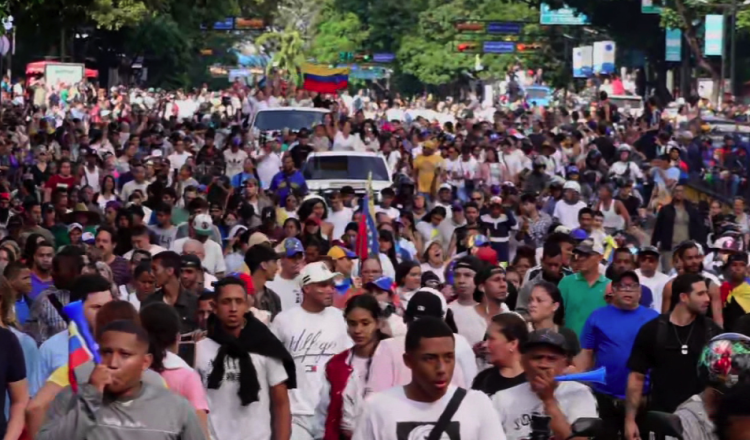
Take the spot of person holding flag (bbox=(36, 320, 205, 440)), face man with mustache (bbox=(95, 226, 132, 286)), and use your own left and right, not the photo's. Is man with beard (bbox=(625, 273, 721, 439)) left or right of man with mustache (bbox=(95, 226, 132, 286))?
right

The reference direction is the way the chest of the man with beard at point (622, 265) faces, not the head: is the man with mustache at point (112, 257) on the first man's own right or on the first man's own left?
on the first man's own right

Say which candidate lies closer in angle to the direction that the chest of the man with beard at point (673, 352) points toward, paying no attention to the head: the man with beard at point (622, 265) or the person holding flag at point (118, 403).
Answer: the person holding flag

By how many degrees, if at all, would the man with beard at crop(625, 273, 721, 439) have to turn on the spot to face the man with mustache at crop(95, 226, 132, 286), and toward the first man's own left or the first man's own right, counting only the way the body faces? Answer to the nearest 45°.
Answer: approximately 180°

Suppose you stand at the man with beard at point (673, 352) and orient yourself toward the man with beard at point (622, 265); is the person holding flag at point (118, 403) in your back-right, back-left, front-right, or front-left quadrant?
back-left

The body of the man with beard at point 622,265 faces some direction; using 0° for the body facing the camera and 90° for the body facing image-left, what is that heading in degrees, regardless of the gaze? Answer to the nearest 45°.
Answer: approximately 0°

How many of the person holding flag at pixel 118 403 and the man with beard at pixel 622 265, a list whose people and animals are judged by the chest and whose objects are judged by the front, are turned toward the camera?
2

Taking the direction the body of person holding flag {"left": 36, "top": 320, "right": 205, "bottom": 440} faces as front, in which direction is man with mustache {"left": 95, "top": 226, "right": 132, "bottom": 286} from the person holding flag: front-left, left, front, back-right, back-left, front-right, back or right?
back

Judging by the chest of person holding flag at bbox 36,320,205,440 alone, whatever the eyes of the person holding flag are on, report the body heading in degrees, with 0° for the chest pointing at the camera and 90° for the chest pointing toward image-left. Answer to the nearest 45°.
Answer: approximately 0°

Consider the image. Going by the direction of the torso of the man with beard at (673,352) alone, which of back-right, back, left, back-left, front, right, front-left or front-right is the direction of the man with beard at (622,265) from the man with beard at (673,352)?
back-left
